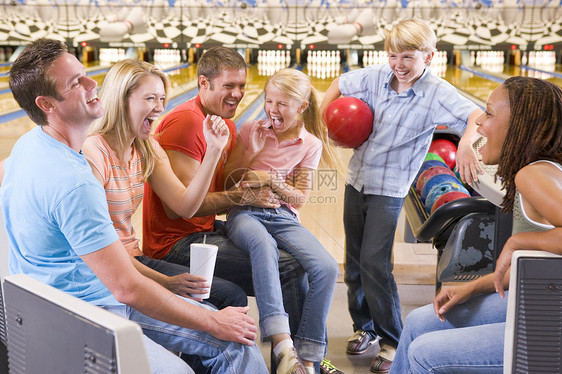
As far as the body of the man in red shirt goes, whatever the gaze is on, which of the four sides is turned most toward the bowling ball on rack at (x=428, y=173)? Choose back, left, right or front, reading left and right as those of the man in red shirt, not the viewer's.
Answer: left

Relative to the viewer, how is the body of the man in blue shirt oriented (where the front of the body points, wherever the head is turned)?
to the viewer's right

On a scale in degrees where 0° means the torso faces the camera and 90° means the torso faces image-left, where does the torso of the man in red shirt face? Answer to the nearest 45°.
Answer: approximately 315°

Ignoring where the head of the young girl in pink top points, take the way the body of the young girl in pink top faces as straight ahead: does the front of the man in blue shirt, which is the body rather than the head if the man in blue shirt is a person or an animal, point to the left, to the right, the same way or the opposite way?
to the left

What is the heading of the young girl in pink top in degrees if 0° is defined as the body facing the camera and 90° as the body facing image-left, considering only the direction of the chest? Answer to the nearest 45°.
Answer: approximately 0°

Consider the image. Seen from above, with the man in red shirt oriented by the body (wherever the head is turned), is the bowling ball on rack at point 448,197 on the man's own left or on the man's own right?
on the man's own left

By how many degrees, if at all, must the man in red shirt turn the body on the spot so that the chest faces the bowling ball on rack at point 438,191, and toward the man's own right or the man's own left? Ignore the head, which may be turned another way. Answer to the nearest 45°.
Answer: approximately 90° to the man's own left

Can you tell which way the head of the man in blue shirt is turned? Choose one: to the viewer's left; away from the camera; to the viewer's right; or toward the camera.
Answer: to the viewer's right

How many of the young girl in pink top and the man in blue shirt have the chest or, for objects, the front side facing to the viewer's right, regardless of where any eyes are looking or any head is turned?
1
